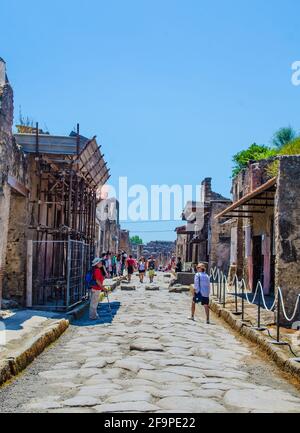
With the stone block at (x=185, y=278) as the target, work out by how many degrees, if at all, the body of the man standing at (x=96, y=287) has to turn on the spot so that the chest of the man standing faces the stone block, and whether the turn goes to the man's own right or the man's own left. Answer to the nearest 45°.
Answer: approximately 90° to the man's own left

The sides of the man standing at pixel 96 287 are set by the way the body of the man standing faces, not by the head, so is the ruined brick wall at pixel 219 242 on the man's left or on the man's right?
on the man's left

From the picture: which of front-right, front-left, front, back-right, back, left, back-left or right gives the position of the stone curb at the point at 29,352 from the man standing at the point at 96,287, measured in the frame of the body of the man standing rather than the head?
right

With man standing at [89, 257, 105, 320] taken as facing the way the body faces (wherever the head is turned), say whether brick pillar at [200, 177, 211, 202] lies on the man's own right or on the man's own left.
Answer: on the man's own left

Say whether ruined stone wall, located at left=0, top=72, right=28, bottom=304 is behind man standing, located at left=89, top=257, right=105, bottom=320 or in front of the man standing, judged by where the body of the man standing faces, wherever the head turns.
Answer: behind

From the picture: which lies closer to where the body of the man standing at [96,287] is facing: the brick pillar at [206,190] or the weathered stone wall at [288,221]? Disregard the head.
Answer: the weathered stone wall
